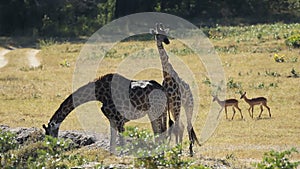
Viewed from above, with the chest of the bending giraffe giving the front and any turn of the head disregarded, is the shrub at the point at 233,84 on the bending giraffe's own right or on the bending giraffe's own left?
on the bending giraffe's own right

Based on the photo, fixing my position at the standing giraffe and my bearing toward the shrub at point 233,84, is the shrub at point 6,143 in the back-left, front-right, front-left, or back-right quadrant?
back-left

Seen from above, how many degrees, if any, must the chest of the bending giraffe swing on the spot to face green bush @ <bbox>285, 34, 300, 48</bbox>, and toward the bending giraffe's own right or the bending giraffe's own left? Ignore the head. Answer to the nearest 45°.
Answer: approximately 135° to the bending giraffe's own right

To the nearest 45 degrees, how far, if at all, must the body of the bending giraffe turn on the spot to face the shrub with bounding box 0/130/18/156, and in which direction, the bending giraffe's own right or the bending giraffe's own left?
approximately 45° to the bending giraffe's own left

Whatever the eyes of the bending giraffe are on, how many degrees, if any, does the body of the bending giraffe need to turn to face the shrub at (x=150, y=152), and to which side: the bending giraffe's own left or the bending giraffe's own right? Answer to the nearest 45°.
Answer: approximately 90° to the bending giraffe's own left

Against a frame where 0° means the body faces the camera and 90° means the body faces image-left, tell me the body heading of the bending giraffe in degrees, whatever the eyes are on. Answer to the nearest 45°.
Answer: approximately 90°

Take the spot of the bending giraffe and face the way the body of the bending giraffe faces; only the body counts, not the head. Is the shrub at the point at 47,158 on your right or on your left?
on your left

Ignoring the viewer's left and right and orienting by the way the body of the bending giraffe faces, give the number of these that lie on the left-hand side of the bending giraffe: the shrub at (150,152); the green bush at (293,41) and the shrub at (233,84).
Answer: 1
